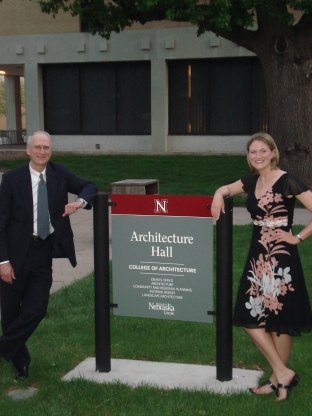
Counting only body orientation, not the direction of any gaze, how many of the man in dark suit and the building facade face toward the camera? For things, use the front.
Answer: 2

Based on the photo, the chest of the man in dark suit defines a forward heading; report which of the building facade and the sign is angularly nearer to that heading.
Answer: the sign

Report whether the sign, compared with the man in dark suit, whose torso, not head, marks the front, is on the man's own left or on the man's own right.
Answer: on the man's own left

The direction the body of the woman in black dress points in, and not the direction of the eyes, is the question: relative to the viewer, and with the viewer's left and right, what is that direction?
facing the viewer

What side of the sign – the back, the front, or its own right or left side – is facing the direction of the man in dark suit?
right

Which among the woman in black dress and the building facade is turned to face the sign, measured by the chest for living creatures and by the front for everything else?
the building facade

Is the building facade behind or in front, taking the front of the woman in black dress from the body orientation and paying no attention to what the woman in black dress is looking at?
behind

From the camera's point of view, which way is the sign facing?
toward the camera

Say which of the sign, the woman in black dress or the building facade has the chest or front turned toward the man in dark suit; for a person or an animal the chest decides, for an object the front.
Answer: the building facade

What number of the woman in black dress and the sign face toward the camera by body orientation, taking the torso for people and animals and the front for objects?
2

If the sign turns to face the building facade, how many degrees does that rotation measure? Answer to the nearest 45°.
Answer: approximately 180°
